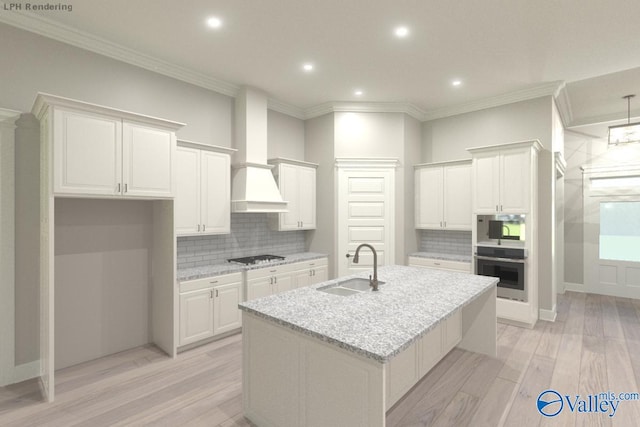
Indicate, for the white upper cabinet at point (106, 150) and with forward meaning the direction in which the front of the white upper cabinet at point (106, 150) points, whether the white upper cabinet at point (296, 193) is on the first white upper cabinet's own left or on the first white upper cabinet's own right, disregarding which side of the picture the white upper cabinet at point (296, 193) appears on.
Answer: on the first white upper cabinet's own left

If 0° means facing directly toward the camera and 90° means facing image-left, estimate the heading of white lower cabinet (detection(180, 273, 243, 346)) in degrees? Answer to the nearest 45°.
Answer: approximately 315°

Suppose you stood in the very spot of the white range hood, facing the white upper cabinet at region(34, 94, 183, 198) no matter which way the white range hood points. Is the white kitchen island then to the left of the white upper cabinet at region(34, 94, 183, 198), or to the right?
left

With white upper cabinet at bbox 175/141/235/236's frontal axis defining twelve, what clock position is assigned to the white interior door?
The white interior door is roughly at 10 o'clock from the white upper cabinet.

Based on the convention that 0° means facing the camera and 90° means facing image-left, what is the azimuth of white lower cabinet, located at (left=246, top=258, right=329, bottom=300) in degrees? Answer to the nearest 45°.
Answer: approximately 315°

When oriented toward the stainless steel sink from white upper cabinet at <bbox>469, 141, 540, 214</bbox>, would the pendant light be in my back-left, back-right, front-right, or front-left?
back-left
